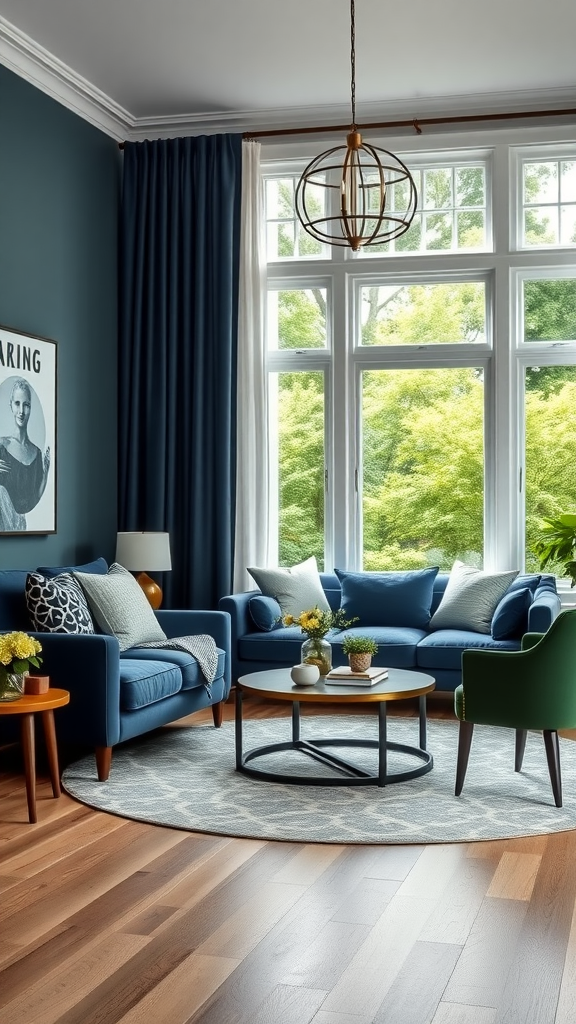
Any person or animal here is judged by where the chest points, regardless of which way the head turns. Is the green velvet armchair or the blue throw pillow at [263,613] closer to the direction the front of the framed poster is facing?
the green velvet armchair

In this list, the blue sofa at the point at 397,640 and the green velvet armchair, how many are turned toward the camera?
1

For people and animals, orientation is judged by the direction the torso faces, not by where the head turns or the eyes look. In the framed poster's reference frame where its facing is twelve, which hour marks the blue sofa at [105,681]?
The blue sofa is roughly at 1 o'clock from the framed poster.

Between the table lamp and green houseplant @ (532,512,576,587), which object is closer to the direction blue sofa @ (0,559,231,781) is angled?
the green houseplant

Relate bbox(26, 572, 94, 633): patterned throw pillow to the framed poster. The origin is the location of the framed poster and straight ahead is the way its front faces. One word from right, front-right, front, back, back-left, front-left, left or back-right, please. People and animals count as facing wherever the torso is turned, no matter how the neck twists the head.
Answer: front-right

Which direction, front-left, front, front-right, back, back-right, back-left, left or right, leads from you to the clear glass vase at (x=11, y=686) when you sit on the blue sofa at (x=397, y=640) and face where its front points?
front-right

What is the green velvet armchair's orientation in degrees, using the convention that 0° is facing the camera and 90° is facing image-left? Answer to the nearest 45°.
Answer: approximately 135°

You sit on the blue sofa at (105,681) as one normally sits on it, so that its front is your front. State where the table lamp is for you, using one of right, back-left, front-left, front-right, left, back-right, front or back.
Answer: back-left

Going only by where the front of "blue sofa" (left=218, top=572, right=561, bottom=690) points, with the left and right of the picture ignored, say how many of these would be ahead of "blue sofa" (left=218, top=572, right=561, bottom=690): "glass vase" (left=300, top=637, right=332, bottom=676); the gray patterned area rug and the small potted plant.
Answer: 3

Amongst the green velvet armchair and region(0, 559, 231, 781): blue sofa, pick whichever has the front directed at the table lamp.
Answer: the green velvet armchair

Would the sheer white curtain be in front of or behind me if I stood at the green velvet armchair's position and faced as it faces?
in front
